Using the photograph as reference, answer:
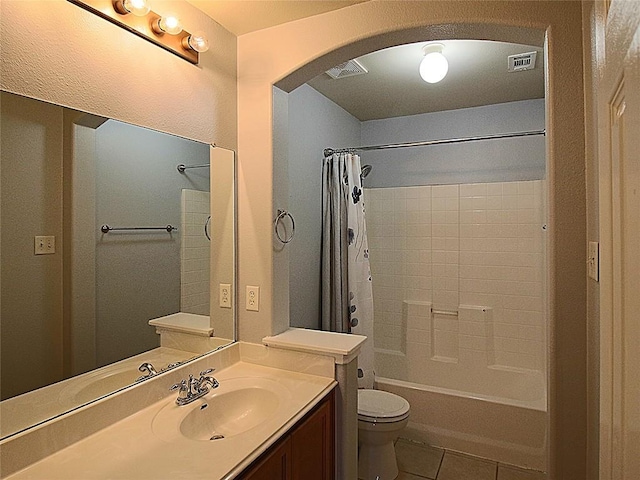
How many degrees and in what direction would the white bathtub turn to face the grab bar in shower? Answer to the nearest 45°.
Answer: approximately 180°

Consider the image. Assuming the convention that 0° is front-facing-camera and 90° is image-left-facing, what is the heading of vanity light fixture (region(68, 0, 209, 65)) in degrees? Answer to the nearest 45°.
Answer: approximately 315°

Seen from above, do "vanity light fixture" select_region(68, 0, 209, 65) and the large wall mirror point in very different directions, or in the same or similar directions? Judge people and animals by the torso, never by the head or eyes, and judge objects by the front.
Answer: same or similar directions

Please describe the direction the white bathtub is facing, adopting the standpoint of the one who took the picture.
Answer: facing the viewer

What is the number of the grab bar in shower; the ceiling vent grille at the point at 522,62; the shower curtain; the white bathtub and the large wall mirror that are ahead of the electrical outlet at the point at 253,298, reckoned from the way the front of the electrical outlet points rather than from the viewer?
1

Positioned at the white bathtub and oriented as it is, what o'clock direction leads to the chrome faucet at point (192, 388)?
The chrome faucet is roughly at 1 o'clock from the white bathtub.

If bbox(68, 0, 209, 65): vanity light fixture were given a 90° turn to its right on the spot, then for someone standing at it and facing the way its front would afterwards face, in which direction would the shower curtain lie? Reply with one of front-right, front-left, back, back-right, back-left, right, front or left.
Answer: back

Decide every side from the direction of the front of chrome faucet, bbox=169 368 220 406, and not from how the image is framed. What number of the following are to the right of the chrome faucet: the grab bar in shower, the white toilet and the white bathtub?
0

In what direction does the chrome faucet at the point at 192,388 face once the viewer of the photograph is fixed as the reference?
facing the viewer and to the right of the viewer

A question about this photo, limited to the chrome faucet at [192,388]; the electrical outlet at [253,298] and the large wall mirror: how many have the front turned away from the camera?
0

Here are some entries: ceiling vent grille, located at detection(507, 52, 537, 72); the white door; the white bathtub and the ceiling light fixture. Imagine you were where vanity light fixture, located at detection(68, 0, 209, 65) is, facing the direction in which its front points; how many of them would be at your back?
0

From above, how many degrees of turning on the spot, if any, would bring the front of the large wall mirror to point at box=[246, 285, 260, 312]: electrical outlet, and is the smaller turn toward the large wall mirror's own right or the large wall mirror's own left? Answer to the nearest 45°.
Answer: approximately 90° to the large wall mirror's own left
